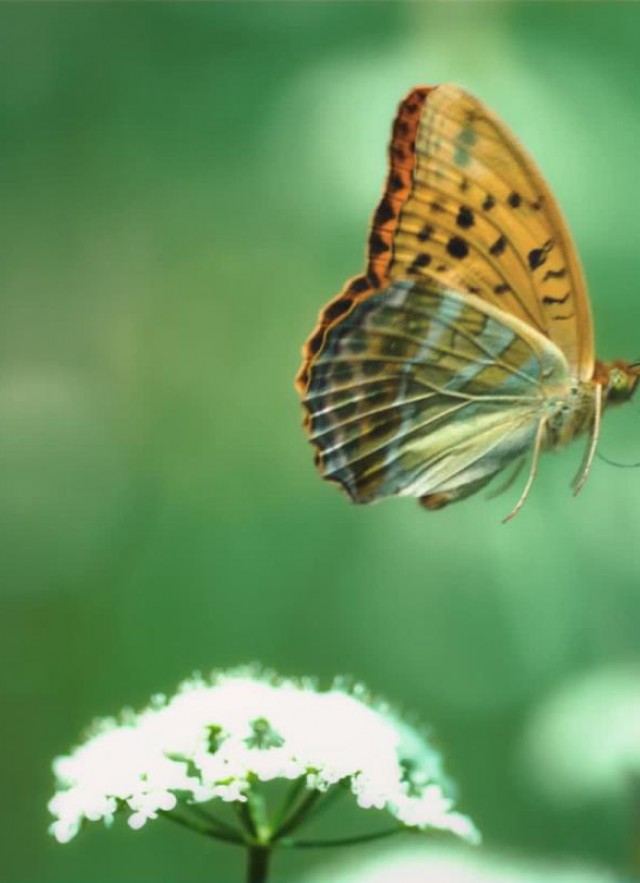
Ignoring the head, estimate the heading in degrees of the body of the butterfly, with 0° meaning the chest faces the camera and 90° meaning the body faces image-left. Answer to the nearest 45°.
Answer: approximately 270°
